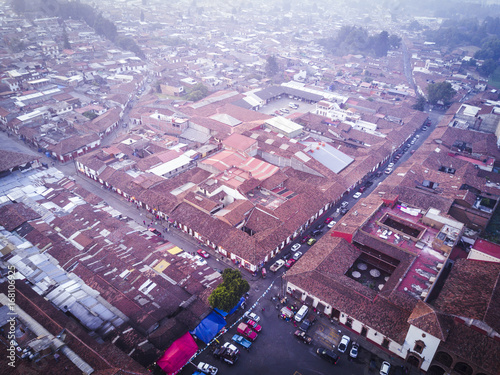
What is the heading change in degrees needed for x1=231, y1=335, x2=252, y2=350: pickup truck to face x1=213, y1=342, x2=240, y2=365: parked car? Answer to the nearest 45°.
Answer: approximately 90° to its left

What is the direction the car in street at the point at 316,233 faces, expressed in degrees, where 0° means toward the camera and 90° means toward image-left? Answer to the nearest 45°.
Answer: approximately 45°

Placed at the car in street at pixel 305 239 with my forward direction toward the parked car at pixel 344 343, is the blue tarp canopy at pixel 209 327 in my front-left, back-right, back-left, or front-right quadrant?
front-right

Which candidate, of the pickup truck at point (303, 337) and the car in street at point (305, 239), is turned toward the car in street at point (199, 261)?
the pickup truck

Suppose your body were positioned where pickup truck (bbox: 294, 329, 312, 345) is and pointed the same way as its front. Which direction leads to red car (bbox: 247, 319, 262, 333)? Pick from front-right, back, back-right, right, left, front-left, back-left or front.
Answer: front-left

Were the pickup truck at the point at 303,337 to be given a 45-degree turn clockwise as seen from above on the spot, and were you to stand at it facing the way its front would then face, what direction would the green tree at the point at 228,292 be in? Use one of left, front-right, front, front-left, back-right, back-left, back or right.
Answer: front-left

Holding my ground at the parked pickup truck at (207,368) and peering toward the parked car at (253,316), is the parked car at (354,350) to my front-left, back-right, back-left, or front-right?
front-right

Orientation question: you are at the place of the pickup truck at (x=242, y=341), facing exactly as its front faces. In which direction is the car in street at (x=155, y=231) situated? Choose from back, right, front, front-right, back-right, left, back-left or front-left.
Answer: front

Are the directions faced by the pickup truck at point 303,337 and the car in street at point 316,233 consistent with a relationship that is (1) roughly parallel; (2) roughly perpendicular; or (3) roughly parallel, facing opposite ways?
roughly perpendicular

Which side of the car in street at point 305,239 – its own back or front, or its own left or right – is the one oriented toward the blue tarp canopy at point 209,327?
front

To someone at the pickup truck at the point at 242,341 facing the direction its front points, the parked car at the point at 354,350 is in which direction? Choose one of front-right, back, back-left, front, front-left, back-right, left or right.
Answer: back-right

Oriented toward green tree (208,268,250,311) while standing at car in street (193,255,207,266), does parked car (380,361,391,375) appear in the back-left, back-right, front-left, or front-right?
front-left

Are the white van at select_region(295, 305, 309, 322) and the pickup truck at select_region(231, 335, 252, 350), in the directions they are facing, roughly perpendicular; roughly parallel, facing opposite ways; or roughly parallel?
roughly perpendicular

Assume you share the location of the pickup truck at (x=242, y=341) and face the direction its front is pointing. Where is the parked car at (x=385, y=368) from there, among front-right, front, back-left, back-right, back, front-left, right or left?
back-right
